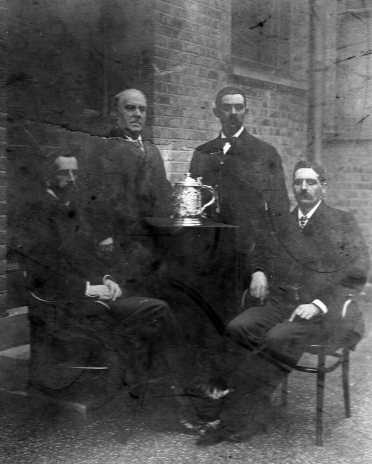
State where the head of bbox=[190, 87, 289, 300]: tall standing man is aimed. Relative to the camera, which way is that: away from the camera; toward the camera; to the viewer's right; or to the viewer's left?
toward the camera

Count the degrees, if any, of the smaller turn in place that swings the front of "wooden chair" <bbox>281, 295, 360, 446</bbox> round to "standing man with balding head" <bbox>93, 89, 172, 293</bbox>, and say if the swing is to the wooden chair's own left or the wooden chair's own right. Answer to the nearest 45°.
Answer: approximately 45° to the wooden chair's own right

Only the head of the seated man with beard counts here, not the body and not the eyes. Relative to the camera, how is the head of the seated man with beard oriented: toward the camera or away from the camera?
toward the camera

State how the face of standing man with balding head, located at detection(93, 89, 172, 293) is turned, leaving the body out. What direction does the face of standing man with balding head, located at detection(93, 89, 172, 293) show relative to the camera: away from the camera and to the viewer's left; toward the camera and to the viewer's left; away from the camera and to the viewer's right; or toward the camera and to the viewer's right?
toward the camera and to the viewer's right

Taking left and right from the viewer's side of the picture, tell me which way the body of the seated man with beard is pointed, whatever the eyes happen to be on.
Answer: facing the viewer and to the right of the viewer

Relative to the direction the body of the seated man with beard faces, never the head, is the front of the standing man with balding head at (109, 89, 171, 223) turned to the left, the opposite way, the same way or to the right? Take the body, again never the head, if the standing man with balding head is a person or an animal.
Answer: the same way

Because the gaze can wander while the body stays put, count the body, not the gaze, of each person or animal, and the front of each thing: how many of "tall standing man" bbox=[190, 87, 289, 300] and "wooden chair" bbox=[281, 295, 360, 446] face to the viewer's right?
0

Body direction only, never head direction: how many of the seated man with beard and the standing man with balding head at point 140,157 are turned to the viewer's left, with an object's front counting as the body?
0

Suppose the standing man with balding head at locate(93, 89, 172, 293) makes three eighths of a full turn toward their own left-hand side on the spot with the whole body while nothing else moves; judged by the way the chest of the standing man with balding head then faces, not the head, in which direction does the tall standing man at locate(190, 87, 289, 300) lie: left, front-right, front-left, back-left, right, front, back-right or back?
right

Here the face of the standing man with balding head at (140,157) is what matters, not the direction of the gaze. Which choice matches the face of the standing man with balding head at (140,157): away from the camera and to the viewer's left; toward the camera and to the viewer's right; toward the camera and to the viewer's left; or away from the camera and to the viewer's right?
toward the camera and to the viewer's right

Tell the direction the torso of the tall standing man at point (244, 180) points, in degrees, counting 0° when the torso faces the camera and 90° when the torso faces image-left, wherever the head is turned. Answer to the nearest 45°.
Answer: approximately 45°

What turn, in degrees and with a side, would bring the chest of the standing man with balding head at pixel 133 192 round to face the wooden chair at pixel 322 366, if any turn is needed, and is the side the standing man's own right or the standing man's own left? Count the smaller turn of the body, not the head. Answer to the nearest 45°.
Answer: approximately 45° to the standing man's own left
